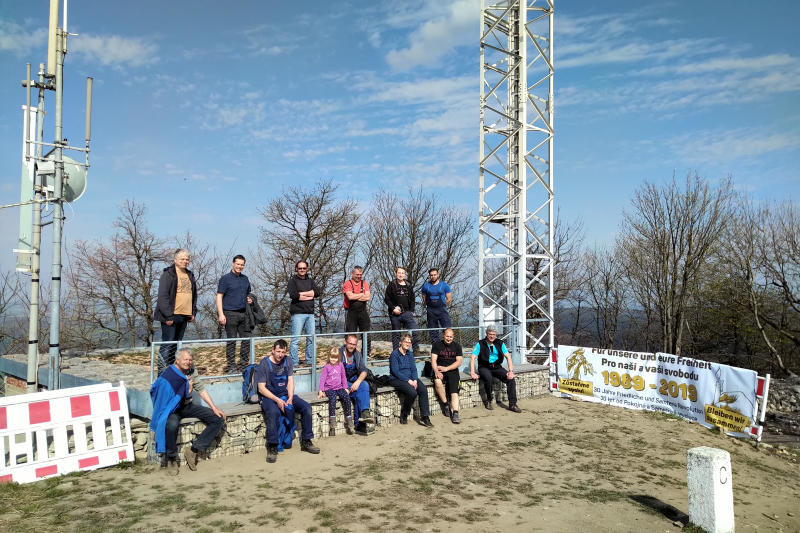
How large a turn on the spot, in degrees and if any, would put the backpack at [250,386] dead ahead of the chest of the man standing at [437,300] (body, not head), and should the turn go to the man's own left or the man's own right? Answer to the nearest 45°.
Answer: approximately 45° to the man's own right

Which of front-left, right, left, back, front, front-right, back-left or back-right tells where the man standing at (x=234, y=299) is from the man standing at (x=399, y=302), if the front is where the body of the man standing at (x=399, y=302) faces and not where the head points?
front-right

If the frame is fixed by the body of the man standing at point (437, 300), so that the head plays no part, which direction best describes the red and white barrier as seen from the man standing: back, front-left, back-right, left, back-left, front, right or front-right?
front-right

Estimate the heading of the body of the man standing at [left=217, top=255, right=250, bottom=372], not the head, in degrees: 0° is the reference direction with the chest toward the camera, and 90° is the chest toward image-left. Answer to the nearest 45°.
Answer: approximately 315°

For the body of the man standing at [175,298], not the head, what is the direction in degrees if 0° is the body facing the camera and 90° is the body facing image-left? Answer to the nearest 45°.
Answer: approximately 315°

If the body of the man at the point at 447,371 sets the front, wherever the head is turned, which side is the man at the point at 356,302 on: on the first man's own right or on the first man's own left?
on the first man's own right

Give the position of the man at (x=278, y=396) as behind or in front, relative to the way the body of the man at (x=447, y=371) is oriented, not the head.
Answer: in front
